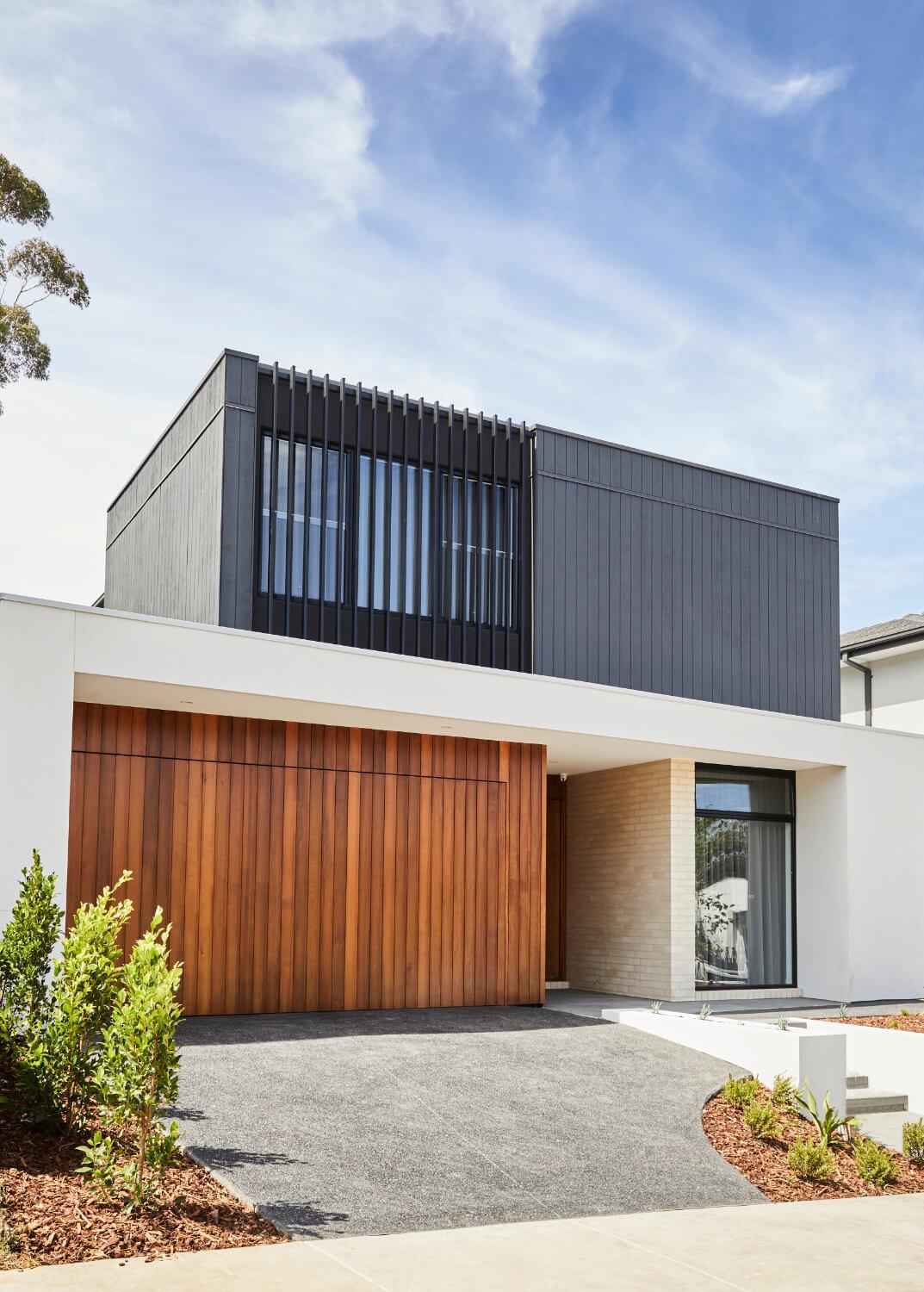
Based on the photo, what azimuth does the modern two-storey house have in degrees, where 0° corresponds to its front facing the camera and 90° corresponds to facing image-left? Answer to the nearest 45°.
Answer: approximately 315°

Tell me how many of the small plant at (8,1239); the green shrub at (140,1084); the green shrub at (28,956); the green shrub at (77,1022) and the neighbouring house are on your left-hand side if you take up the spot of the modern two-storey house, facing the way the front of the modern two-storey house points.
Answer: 1

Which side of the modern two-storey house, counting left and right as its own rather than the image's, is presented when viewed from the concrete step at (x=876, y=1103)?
front

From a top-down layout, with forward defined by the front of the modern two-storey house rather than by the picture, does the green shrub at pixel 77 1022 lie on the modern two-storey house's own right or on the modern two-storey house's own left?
on the modern two-storey house's own right

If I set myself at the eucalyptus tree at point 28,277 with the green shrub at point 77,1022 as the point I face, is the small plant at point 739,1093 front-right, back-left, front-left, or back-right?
front-left

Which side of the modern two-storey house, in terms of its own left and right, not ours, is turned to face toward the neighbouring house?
left

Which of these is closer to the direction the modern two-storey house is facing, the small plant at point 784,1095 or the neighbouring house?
the small plant

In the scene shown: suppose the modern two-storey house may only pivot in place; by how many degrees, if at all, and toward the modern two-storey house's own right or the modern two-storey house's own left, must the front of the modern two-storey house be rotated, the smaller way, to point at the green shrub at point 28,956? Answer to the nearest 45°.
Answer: approximately 45° to the modern two-storey house's own right
